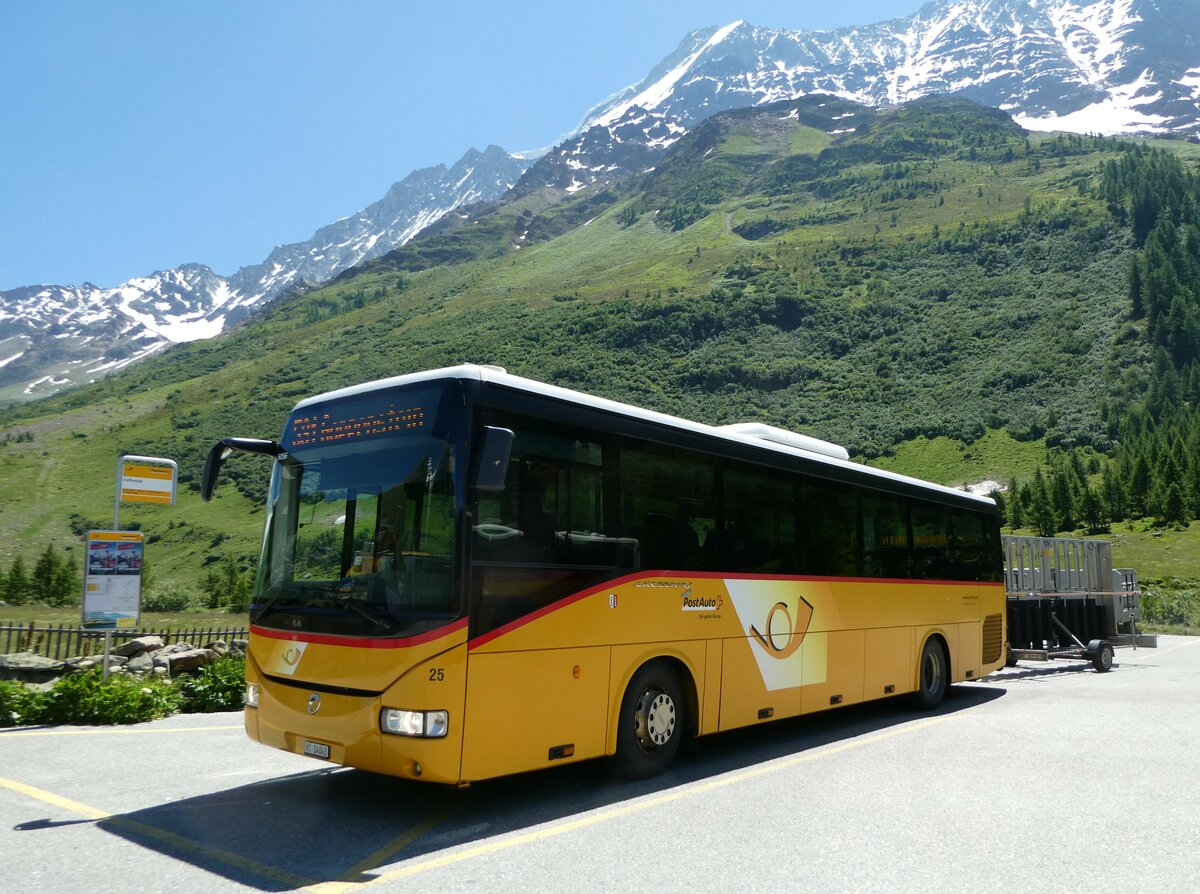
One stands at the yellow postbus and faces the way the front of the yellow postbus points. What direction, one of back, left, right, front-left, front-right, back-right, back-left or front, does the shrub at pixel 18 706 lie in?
right

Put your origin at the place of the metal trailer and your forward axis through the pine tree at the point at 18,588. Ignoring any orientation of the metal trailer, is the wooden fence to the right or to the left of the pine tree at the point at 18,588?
left

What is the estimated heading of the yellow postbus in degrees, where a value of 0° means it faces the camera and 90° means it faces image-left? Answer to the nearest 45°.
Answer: approximately 45°

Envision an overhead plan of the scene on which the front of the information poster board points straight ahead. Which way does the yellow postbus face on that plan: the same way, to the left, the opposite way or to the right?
to the right

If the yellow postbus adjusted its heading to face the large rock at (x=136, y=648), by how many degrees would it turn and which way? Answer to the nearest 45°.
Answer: approximately 90° to its right

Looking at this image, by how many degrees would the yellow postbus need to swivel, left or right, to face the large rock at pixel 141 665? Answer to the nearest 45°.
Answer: approximately 90° to its right

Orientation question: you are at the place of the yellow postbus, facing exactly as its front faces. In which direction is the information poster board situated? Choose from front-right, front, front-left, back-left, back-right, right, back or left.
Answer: right

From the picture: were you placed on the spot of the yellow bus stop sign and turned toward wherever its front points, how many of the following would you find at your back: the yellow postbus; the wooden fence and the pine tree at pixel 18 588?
2

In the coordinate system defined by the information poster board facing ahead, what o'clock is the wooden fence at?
The wooden fence is roughly at 6 o'clock from the information poster board.
